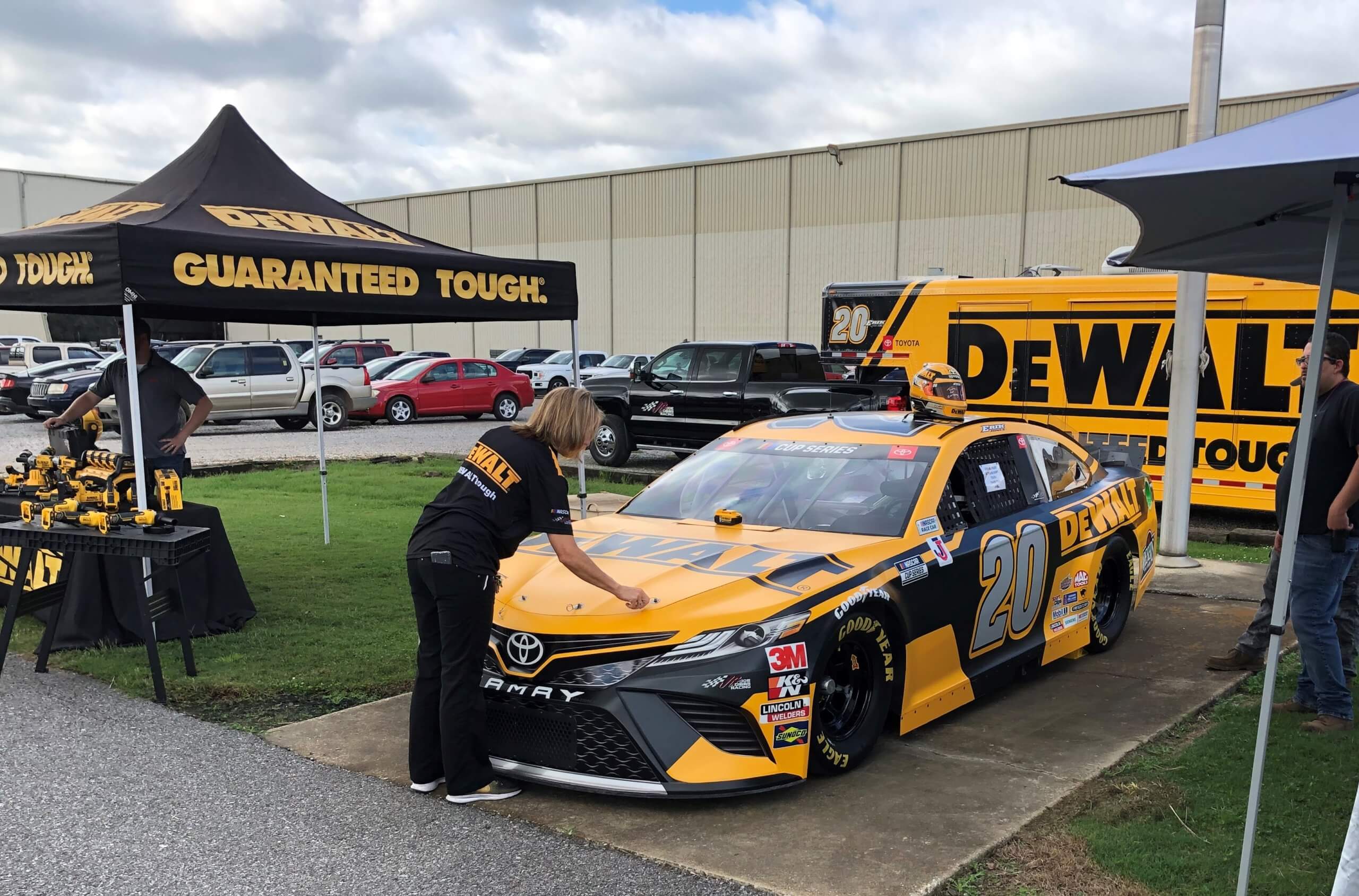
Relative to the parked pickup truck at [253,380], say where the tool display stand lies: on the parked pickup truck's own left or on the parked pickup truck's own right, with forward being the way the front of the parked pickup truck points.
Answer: on the parked pickup truck's own left

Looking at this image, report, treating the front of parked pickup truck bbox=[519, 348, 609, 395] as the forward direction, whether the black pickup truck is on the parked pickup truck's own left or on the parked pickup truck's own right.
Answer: on the parked pickup truck's own left

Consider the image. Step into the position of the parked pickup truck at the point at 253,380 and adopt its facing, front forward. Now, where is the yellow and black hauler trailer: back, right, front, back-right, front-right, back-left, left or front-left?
back-left

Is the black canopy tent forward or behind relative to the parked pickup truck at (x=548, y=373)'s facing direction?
forward

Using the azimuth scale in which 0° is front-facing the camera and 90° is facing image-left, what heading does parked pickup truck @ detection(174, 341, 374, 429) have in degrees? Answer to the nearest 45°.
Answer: approximately 90°

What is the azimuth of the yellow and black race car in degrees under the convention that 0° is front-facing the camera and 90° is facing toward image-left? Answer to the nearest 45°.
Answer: approximately 45°
